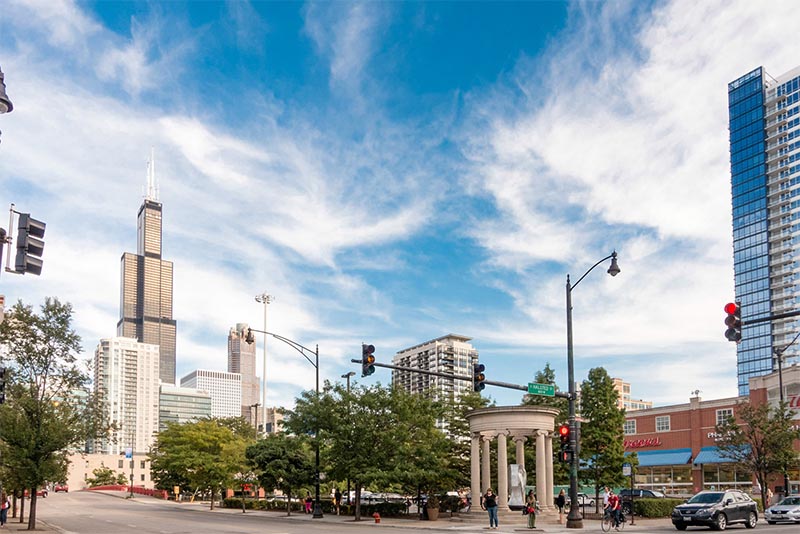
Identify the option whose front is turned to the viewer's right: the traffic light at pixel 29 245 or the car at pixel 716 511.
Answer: the traffic light

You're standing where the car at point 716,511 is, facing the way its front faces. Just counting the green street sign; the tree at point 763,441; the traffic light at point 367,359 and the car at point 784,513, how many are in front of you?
2

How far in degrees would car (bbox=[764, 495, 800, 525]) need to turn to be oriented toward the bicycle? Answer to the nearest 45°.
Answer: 0° — it already faces it

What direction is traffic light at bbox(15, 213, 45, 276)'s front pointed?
to the viewer's right

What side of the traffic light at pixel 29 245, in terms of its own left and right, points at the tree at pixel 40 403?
left

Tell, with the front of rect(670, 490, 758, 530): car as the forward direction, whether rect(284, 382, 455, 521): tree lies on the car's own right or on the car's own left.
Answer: on the car's own right

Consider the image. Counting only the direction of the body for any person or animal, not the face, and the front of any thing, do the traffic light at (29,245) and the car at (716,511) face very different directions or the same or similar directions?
very different directions

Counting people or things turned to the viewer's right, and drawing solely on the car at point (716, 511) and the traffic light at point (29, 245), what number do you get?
1

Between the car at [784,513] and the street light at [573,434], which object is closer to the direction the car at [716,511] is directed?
the street light

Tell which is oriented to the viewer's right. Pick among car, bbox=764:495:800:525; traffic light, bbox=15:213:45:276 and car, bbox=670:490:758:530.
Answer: the traffic light

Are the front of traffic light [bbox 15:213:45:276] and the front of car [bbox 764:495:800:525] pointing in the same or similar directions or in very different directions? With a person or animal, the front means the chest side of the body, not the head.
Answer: very different directions

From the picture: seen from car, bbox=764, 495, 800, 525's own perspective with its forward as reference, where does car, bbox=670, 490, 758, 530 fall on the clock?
car, bbox=670, 490, 758, 530 is roughly at 11 o'clock from car, bbox=764, 495, 800, 525.

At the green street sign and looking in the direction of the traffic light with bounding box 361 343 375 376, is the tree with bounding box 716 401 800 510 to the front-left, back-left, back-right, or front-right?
back-right
